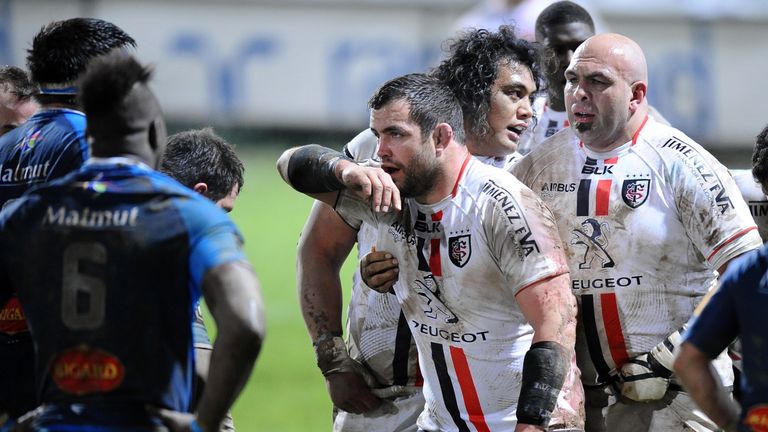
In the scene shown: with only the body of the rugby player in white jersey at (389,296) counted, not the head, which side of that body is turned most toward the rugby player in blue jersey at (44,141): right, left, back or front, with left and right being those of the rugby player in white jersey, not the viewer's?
right

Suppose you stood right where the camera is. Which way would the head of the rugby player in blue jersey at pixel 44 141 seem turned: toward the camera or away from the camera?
away from the camera

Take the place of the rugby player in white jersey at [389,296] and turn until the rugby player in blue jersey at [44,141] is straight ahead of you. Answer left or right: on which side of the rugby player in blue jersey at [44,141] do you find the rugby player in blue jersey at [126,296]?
left

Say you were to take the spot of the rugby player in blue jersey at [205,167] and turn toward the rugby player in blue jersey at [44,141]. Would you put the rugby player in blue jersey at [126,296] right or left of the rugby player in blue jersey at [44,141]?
left

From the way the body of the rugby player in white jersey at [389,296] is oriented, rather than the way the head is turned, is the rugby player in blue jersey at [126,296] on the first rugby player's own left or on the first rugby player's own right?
on the first rugby player's own right
